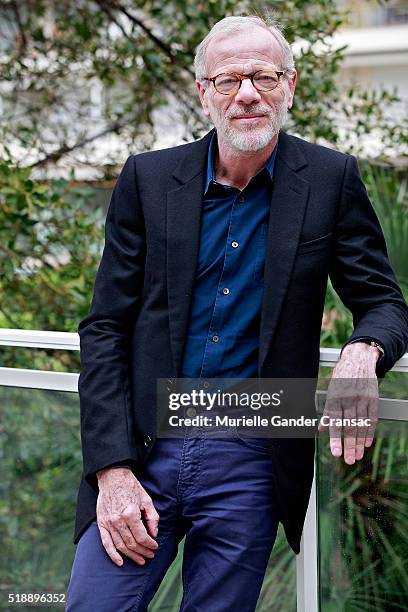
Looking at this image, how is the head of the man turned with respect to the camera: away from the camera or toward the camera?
toward the camera

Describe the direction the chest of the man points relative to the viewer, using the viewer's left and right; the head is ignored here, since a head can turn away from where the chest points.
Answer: facing the viewer

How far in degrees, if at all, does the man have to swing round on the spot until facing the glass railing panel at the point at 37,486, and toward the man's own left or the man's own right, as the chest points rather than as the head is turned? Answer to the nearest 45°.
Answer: approximately 135° to the man's own right
